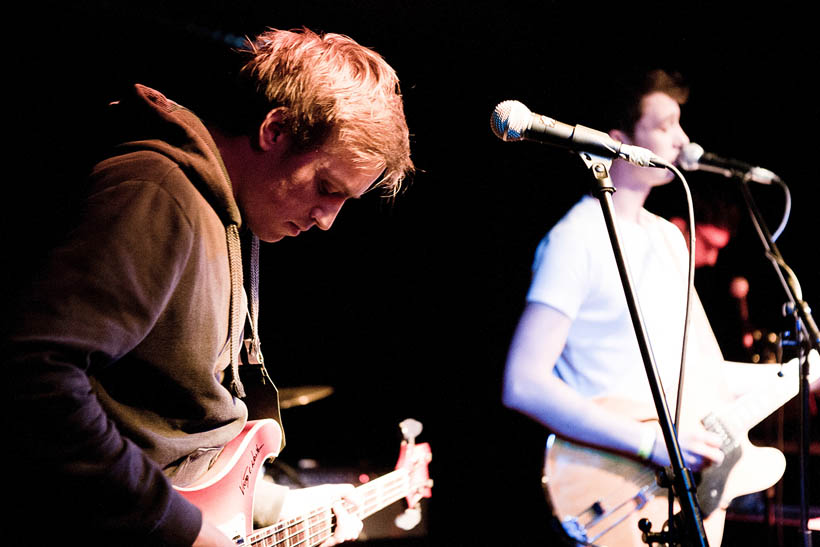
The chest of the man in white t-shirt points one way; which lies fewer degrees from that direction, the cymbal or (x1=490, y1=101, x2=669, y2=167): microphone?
the microphone

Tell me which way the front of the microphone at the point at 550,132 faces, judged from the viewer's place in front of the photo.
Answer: facing to the left of the viewer

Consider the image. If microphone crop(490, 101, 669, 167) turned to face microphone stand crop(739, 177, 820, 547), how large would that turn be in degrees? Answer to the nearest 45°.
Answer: approximately 135° to its right

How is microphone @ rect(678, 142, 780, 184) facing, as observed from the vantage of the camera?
facing to the left of the viewer
